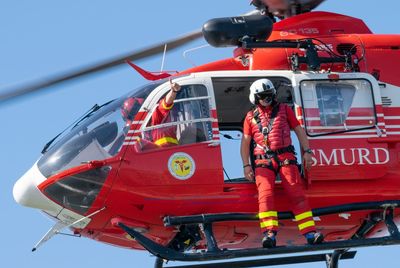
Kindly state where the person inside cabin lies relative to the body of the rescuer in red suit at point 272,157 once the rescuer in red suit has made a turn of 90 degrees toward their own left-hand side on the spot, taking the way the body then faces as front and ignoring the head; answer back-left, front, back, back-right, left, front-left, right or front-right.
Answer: back

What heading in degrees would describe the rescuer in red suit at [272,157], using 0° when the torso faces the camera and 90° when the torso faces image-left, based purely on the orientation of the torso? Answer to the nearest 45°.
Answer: approximately 0°

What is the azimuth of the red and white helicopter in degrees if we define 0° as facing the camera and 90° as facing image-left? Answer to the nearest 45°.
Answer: approximately 90°
